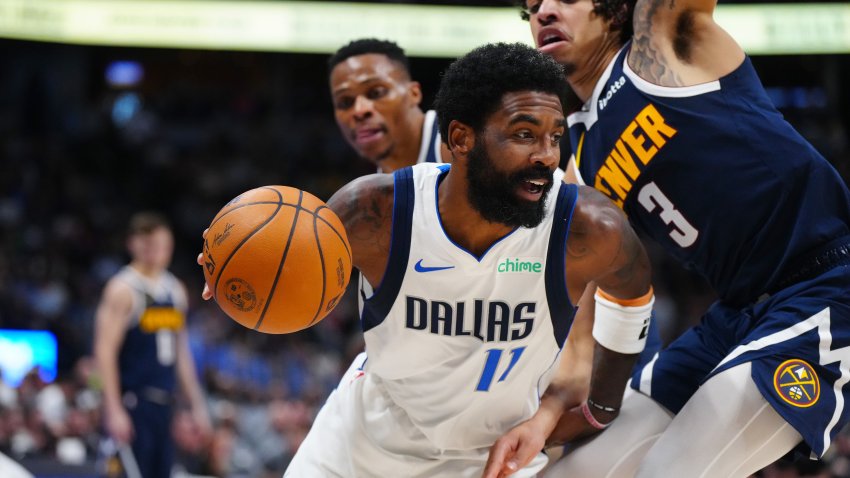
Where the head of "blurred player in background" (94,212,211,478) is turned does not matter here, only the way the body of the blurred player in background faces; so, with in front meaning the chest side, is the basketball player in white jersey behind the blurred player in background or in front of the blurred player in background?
in front

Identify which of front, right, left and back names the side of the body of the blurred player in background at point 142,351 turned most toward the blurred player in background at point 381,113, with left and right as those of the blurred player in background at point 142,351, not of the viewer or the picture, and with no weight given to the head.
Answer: front

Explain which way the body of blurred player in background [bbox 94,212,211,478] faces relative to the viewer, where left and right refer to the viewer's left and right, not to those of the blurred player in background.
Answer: facing the viewer and to the right of the viewer

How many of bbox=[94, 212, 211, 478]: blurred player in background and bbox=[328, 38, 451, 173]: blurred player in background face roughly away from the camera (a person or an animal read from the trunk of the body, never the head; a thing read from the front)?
0

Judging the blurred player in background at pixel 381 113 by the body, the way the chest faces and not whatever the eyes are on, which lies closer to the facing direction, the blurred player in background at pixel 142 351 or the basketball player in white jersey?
the basketball player in white jersey

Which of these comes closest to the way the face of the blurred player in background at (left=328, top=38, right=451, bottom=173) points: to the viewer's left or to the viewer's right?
to the viewer's left

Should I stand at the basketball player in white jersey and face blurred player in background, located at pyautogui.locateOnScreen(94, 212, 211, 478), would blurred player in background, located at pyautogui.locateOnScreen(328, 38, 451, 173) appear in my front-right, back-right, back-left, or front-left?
front-right

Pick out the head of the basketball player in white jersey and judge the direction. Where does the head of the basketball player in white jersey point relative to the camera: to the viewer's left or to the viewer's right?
to the viewer's right

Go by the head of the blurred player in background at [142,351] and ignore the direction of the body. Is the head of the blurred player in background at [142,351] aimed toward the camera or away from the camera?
toward the camera

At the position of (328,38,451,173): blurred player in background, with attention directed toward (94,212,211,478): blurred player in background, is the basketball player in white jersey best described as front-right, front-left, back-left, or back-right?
back-left
